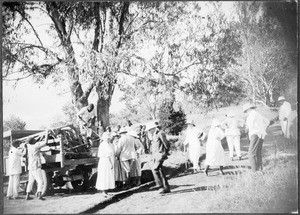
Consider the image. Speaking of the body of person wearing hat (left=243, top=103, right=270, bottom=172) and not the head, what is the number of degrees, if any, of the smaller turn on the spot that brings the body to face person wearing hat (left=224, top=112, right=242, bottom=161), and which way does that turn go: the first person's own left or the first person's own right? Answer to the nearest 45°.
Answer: approximately 45° to the first person's own right

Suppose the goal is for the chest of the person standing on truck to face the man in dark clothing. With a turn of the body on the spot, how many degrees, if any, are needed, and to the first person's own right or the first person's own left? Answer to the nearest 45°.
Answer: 0° — they already face them

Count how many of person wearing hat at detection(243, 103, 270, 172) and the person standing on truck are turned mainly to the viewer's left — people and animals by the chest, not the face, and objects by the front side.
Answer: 1

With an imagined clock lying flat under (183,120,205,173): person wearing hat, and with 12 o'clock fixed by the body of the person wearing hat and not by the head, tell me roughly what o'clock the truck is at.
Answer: The truck is roughly at 1 o'clock from the person wearing hat.

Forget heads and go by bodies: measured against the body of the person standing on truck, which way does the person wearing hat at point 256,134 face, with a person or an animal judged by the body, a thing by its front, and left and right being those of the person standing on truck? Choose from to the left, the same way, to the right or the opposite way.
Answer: the opposite way

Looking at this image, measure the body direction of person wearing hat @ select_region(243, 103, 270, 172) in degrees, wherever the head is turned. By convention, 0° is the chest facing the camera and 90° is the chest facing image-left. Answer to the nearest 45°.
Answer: approximately 90°

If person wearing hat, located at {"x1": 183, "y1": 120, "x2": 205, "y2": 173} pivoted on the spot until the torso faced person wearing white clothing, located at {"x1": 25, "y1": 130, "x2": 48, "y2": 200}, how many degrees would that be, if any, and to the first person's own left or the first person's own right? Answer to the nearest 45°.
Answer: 0° — they already face them

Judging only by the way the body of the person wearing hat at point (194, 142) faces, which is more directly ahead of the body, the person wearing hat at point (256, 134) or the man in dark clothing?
the man in dark clothing

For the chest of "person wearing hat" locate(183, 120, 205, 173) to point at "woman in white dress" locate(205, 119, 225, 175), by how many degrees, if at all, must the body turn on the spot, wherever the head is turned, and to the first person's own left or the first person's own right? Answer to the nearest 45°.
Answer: approximately 135° to the first person's own left

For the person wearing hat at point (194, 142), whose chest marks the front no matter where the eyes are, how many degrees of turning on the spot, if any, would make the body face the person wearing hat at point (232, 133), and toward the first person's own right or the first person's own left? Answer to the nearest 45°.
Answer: approximately 135° to the first person's own left

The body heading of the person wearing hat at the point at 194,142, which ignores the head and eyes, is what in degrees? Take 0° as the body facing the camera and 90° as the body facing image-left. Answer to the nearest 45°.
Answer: approximately 45°
